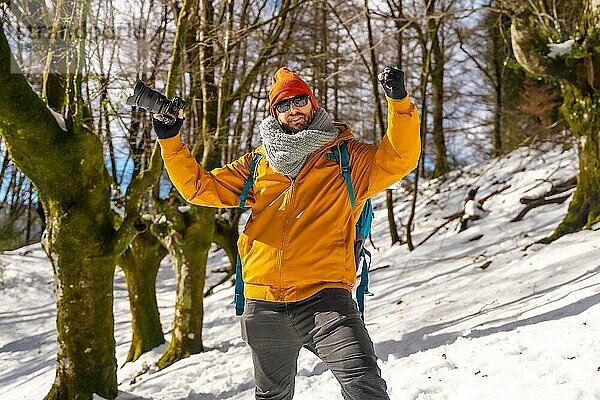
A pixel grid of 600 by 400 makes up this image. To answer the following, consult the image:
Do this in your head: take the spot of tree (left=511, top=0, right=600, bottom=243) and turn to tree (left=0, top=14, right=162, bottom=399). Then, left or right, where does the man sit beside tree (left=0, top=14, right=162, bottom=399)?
left

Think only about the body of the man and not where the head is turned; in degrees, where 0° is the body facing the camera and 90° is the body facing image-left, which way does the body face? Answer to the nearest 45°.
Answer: approximately 0°

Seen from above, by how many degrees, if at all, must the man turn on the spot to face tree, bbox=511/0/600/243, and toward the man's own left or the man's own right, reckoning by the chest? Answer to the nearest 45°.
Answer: approximately 135° to the man's own left

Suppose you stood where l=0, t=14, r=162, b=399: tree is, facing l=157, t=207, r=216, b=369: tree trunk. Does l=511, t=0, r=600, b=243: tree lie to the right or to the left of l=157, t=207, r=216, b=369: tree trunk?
right

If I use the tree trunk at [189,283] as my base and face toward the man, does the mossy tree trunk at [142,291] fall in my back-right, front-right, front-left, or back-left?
back-right

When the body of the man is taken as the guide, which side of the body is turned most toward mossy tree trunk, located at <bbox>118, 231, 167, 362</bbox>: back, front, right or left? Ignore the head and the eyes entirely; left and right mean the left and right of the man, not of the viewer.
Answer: back

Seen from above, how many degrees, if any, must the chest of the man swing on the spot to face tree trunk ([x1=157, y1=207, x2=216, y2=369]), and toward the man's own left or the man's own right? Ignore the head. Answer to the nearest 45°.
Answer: approximately 180°
